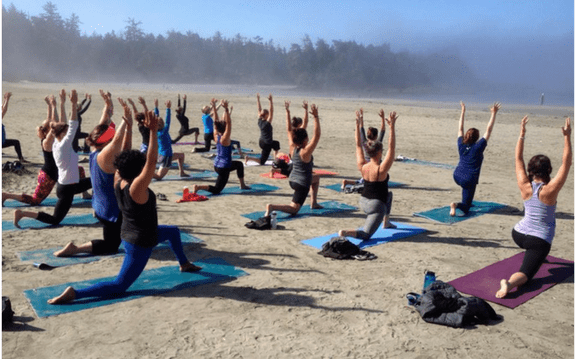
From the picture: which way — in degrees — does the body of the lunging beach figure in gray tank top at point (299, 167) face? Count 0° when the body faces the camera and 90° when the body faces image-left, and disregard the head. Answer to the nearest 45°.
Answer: approximately 225°

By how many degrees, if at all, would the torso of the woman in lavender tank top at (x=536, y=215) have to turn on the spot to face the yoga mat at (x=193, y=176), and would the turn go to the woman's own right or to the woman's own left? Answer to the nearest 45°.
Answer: approximately 90° to the woman's own left

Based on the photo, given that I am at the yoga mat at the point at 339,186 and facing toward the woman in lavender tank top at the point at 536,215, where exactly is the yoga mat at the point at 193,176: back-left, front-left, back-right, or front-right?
back-right

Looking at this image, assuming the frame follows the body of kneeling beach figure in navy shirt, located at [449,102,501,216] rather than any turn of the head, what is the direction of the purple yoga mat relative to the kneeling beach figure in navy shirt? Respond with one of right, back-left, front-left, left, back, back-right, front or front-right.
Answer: back-right

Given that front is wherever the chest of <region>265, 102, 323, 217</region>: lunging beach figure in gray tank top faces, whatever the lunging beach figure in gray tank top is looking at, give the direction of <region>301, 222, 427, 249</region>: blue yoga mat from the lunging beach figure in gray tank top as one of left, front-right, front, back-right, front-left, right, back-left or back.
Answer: right

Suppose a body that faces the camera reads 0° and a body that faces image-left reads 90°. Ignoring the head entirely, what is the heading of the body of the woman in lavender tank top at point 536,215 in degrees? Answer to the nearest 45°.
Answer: approximately 225°

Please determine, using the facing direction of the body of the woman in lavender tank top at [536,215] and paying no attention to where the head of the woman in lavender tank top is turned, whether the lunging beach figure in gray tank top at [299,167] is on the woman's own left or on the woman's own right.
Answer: on the woman's own left

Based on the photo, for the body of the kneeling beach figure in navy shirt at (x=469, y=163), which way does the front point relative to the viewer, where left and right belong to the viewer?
facing away from the viewer and to the right of the viewer

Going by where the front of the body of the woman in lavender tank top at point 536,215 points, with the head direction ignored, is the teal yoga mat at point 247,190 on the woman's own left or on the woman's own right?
on the woman's own left

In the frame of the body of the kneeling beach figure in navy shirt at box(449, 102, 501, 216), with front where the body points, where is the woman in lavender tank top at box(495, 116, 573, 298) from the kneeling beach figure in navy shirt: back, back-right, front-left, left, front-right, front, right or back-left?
back-right

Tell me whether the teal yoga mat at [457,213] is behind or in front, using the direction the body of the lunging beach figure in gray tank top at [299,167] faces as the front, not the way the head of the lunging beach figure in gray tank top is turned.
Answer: in front

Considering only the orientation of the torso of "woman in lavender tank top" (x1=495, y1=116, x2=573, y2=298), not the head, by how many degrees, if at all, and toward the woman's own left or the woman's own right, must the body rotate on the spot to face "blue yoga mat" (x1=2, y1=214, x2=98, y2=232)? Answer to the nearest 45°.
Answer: approximately 135° to the woman's own left

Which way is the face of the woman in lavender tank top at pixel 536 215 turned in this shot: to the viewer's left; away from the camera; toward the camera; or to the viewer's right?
away from the camera
